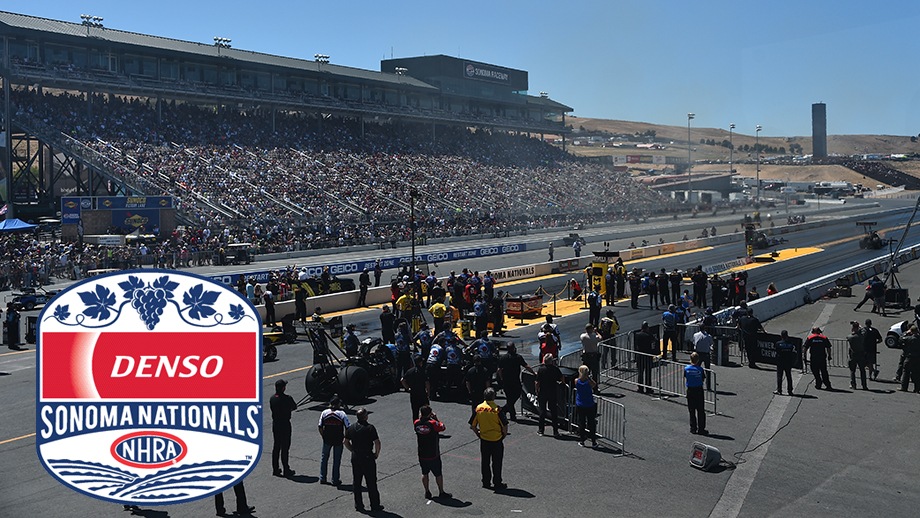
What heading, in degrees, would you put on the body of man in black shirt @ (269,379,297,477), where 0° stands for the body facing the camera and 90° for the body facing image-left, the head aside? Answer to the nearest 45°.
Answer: approximately 225°

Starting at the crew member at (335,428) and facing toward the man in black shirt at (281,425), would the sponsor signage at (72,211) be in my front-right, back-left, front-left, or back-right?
front-right

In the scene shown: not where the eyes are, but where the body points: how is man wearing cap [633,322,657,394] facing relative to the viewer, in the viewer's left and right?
facing away from the viewer

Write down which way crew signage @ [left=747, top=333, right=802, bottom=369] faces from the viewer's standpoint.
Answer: facing the viewer

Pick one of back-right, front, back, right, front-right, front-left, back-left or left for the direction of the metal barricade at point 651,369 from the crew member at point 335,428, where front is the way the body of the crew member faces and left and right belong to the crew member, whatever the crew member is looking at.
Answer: front-right

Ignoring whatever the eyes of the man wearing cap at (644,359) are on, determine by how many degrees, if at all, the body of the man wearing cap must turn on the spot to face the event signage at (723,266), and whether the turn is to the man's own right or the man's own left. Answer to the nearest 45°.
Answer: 0° — they already face it

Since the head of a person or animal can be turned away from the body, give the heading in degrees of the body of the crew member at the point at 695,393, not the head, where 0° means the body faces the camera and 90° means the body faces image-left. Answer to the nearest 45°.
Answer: approximately 180°

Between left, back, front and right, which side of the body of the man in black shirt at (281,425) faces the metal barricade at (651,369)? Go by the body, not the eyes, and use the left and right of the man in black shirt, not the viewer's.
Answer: front

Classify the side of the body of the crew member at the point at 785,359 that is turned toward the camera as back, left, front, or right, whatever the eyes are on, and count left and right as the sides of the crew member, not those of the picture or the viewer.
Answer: back

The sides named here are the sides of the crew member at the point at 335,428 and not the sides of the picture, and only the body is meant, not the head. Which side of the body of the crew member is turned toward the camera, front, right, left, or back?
back

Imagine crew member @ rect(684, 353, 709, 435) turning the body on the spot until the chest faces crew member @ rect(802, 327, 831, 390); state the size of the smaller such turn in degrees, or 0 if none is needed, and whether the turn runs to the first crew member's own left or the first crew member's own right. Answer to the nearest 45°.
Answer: approximately 45° to the first crew member's own right

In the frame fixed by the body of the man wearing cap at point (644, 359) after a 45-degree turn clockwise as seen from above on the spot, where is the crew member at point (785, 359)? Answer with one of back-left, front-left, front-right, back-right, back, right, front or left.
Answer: front-right
